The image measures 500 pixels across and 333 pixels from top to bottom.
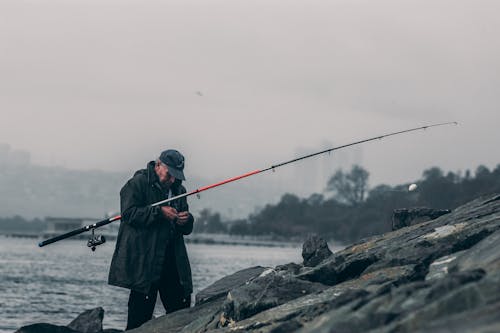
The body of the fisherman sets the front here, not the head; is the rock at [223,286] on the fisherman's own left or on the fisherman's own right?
on the fisherman's own left

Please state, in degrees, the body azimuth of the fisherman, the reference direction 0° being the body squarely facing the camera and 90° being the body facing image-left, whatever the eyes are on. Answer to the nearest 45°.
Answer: approximately 315°

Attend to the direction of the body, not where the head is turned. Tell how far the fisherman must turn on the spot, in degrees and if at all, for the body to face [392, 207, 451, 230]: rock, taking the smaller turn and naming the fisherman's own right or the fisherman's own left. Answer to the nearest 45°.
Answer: approximately 45° to the fisherman's own left

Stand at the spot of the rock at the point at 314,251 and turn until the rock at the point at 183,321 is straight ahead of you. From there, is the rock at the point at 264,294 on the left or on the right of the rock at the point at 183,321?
left

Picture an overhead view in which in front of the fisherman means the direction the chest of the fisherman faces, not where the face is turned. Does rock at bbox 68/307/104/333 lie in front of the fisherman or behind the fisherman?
behind

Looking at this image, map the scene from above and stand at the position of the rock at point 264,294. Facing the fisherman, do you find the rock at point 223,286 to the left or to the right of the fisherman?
right
